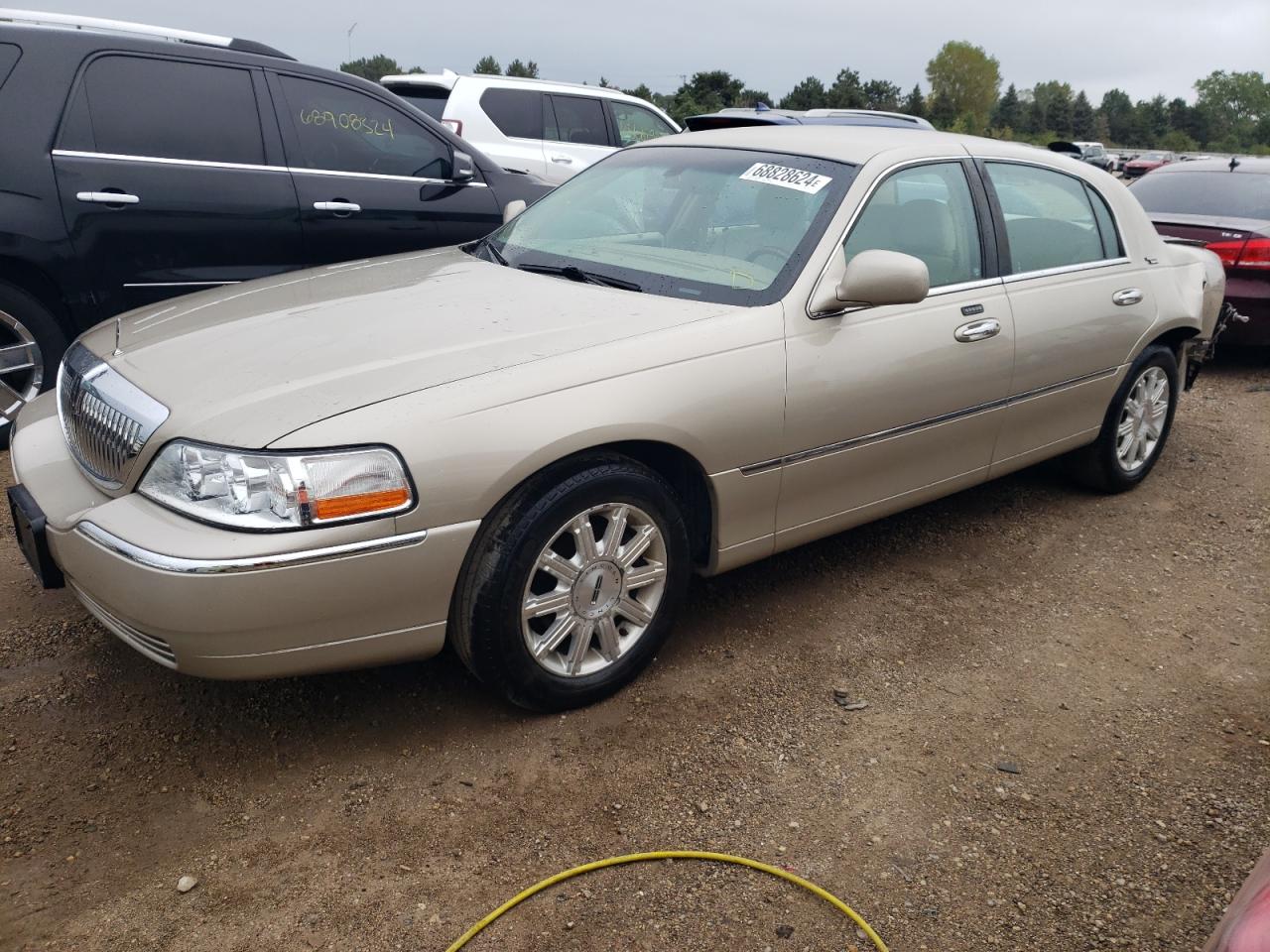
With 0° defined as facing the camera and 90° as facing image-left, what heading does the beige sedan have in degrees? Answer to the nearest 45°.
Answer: approximately 45°

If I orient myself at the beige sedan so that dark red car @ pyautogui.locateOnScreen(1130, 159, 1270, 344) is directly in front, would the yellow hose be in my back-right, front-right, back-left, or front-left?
back-right

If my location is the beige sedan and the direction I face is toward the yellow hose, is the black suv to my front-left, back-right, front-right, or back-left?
back-right

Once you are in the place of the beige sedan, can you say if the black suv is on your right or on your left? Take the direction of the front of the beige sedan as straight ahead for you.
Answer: on your right

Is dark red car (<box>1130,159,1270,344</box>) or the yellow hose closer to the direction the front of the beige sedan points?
the yellow hose

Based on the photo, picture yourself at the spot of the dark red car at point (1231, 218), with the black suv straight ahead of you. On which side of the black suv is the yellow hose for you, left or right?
left

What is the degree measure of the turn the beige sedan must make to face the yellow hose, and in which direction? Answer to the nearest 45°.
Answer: approximately 45° to its left

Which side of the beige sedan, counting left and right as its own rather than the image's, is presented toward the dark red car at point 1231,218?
back
